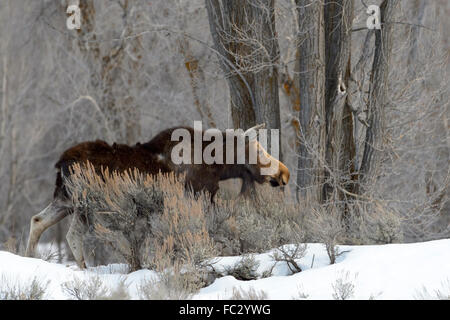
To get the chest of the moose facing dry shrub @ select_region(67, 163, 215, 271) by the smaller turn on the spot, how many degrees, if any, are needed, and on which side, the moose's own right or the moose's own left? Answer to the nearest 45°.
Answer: approximately 90° to the moose's own right

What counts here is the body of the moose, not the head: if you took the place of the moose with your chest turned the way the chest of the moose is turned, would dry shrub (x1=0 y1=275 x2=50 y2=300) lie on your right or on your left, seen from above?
on your right

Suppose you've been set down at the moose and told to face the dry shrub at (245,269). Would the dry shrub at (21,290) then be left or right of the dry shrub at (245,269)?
right

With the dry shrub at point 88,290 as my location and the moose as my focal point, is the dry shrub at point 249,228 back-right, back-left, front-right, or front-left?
front-right

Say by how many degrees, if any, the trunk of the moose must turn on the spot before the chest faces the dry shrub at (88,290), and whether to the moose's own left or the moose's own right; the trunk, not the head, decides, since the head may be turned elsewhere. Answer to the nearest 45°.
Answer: approximately 90° to the moose's own right

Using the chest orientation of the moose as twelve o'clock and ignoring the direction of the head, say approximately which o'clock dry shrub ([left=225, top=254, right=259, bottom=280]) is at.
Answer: The dry shrub is roughly at 2 o'clock from the moose.

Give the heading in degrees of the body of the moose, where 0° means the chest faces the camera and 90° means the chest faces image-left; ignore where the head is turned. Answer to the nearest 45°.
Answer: approximately 270°

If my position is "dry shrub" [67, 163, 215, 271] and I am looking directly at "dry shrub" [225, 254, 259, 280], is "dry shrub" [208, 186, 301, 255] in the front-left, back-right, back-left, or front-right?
front-left
